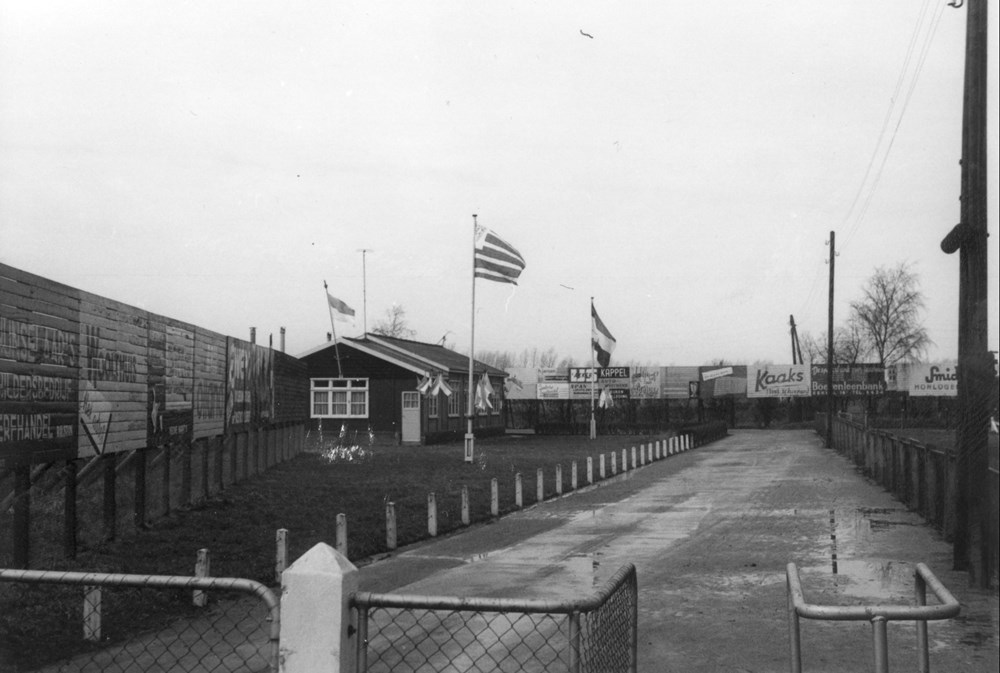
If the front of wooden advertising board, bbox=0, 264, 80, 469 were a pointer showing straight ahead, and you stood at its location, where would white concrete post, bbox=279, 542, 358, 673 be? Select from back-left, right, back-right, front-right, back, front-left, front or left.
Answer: front-right

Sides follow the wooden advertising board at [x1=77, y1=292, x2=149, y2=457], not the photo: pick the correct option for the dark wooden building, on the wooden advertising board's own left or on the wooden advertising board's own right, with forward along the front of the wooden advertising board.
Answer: on the wooden advertising board's own left

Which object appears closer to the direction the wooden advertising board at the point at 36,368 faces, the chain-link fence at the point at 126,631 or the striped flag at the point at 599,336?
the chain-link fence

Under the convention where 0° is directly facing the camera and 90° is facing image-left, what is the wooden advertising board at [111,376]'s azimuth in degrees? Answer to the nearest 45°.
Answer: approximately 315°

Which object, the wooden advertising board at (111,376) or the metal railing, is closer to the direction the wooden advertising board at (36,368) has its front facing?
the metal railing

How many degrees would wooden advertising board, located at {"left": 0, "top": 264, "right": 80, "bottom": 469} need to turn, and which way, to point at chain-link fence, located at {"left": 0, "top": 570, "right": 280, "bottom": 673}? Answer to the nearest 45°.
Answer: approximately 45° to its right

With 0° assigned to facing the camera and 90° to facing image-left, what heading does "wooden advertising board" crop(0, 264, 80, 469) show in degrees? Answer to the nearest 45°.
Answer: approximately 315°

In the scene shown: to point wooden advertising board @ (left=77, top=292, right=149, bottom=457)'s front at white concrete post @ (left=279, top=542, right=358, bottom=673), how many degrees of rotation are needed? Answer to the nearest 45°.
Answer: approximately 45° to its right

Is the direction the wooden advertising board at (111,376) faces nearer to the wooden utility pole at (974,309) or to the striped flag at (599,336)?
the wooden utility pole

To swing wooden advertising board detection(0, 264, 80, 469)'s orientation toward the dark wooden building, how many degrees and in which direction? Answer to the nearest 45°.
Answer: approximately 135° to its left
